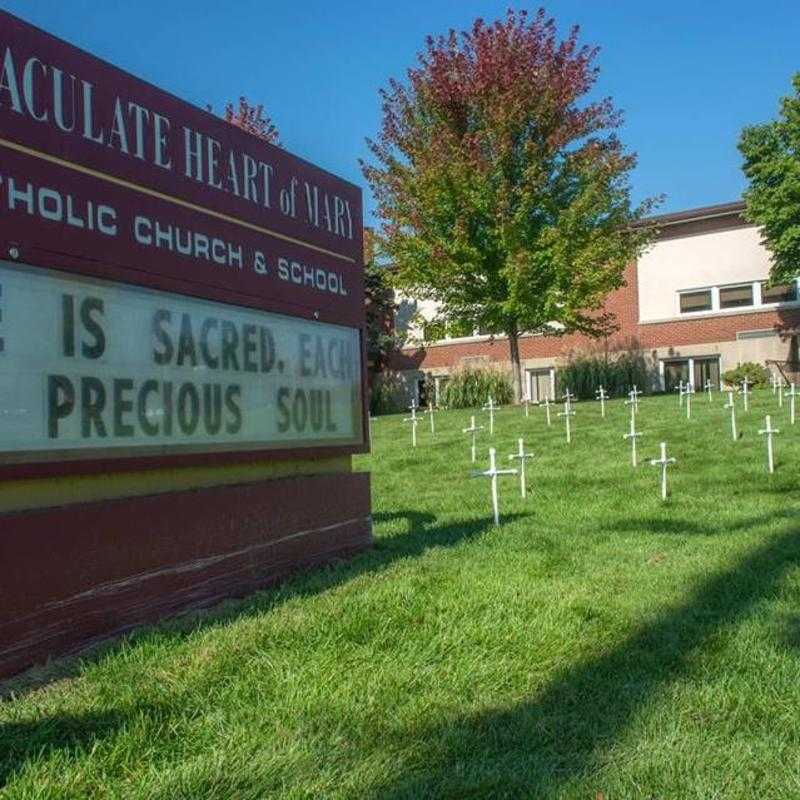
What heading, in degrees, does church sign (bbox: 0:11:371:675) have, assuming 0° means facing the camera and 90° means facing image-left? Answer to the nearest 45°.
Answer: approximately 315°

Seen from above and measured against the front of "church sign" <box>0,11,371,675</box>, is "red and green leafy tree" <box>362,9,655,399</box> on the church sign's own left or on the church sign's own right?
on the church sign's own left

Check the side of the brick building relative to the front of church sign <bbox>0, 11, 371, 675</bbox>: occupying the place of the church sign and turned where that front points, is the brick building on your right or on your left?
on your left

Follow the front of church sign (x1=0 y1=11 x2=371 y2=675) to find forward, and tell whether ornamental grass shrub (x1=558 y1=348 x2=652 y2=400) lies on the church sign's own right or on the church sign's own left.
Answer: on the church sign's own left
